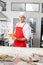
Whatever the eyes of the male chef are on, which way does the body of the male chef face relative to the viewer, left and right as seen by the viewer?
facing the viewer and to the left of the viewer
